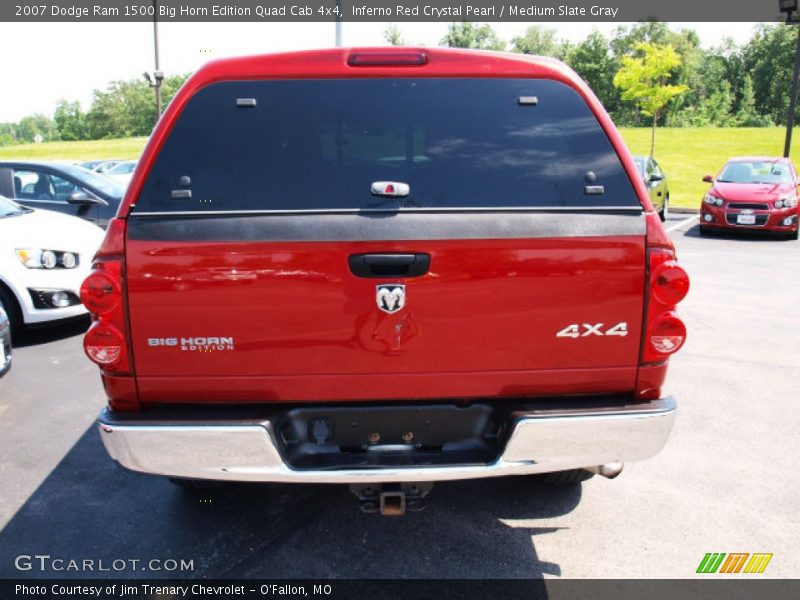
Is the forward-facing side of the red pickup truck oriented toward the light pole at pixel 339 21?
yes

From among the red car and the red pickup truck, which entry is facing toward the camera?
the red car

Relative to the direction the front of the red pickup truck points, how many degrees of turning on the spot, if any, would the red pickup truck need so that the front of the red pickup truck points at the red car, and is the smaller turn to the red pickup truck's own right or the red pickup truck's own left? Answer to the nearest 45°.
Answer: approximately 45° to the red pickup truck's own right

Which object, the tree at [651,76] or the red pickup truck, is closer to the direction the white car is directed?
the red pickup truck

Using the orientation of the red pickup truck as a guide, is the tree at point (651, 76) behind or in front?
in front

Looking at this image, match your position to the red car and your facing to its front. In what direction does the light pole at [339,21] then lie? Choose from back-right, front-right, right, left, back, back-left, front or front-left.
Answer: right

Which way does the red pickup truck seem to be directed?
away from the camera

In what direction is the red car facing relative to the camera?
toward the camera

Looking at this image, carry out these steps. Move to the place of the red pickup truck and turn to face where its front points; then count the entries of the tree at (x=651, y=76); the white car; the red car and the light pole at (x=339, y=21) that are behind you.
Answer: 0

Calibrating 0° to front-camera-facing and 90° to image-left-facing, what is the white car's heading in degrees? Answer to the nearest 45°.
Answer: approximately 315°

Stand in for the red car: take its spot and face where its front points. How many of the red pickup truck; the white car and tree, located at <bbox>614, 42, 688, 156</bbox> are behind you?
1

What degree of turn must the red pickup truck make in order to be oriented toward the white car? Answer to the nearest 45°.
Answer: approximately 45° to its left

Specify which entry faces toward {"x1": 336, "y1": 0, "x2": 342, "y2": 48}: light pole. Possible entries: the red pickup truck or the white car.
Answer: the red pickup truck

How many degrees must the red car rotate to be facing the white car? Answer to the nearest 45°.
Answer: approximately 45° to its right
